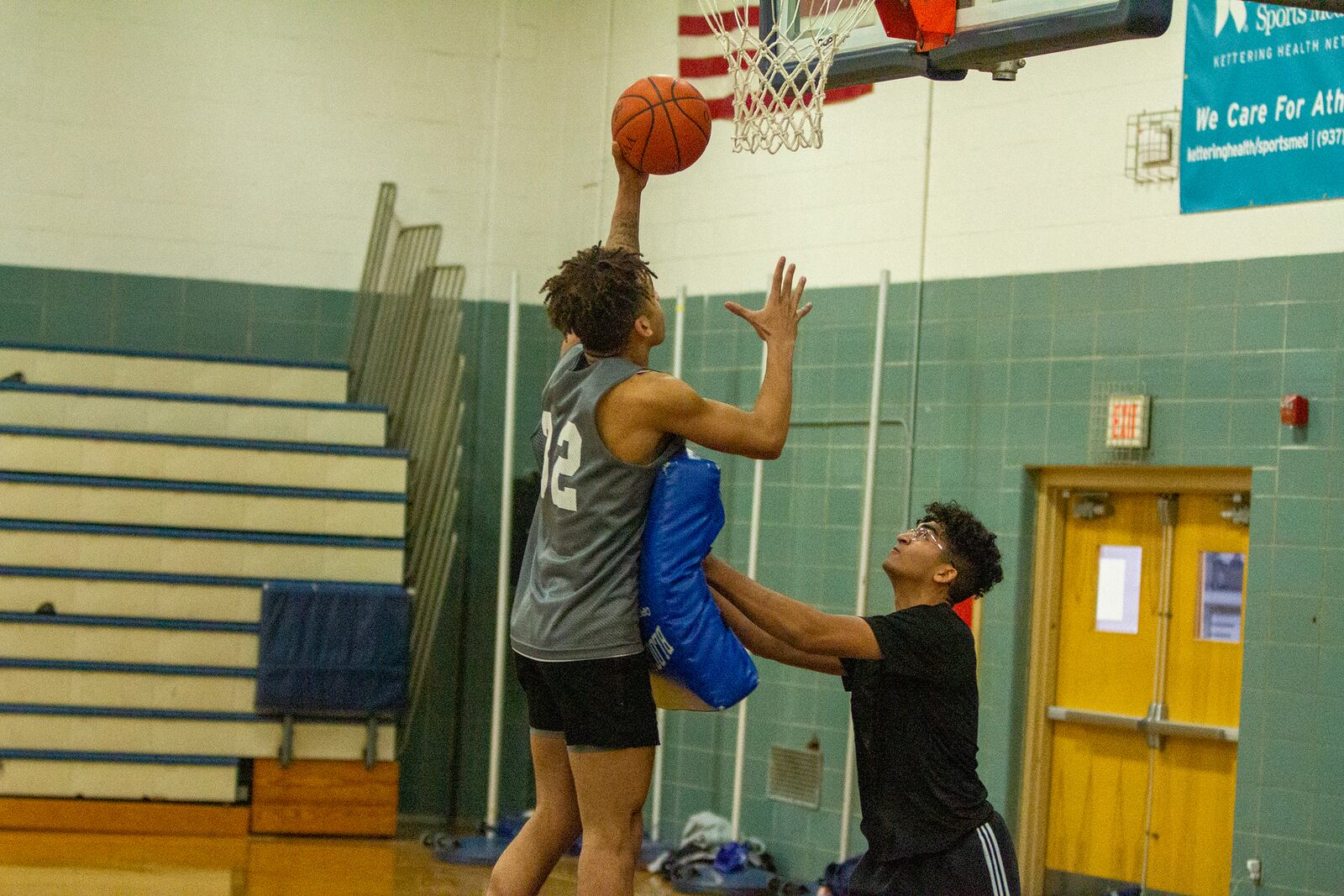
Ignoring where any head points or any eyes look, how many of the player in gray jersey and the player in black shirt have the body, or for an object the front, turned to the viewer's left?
1

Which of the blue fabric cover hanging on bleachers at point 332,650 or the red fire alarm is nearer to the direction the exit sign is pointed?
the blue fabric cover hanging on bleachers

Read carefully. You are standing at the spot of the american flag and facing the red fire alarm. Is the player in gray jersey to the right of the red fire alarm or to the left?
right

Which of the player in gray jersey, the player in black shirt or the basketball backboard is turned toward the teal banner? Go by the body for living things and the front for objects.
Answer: the player in gray jersey

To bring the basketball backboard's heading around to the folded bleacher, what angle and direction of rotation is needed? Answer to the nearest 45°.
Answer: approximately 90° to its right

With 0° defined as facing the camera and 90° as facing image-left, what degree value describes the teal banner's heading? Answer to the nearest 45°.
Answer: approximately 45°

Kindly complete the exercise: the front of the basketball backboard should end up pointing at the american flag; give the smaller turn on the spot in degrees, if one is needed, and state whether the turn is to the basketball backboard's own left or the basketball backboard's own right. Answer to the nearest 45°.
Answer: approximately 135° to the basketball backboard's own right

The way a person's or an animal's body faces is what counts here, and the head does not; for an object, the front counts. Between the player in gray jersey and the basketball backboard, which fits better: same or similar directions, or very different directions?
very different directions

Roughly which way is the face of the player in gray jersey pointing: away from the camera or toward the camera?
away from the camera

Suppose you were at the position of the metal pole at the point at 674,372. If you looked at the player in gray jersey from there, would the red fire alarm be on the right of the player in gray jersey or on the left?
left

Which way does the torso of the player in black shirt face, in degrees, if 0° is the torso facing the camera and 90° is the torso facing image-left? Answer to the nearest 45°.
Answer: approximately 90°
